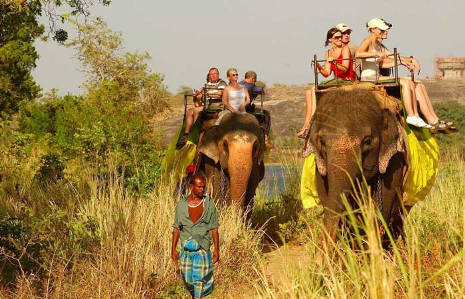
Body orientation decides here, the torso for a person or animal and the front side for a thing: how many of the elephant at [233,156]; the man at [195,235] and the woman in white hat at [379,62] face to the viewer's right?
1

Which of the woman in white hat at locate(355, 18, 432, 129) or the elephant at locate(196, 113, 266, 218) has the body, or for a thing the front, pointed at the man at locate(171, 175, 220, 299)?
the elephant

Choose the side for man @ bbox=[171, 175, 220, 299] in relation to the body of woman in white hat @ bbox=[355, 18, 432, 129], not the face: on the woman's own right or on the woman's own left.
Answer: on the woman's own right

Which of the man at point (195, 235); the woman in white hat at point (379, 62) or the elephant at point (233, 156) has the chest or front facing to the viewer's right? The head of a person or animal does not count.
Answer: the woman in white hat

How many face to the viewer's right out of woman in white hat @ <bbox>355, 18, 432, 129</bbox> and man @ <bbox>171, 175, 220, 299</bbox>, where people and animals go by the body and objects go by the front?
1

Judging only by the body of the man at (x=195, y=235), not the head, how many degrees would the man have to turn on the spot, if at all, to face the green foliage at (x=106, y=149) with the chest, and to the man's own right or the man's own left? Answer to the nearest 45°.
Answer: approximately 180°

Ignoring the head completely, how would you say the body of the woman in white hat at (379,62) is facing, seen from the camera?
to the viewer's right

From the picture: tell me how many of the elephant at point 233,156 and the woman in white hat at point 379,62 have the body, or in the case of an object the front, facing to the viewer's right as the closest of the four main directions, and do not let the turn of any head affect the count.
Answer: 1

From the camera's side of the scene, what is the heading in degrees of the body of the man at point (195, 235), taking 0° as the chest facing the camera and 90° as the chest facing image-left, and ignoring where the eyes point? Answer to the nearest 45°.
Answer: approximately 0°

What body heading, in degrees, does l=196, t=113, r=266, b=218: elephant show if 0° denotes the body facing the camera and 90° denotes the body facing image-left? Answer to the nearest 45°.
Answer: approximately 0°

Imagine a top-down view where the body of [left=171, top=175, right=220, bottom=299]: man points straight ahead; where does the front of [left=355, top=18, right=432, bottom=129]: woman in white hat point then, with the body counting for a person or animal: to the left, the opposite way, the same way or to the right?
to the left
